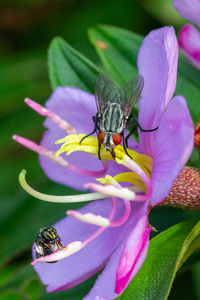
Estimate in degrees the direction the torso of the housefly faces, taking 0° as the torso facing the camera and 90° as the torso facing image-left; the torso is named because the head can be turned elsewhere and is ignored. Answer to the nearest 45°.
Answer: approximately 0°
